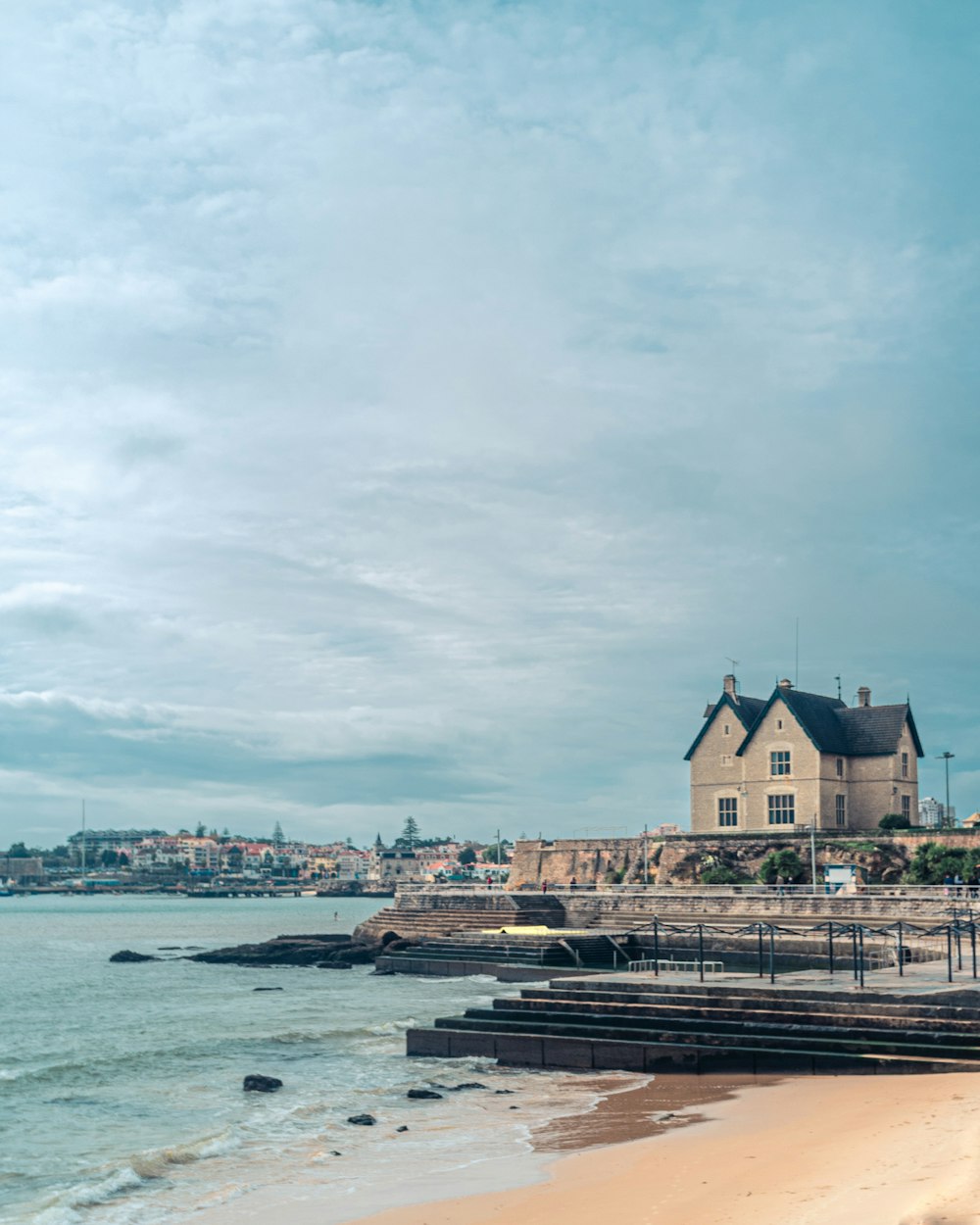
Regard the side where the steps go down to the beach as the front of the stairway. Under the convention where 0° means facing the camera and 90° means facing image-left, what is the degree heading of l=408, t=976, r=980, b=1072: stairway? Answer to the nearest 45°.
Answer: approximately 0°

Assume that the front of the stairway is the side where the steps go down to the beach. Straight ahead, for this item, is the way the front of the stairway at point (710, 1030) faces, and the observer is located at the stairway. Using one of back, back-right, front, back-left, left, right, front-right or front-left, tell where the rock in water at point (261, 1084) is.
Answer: right
